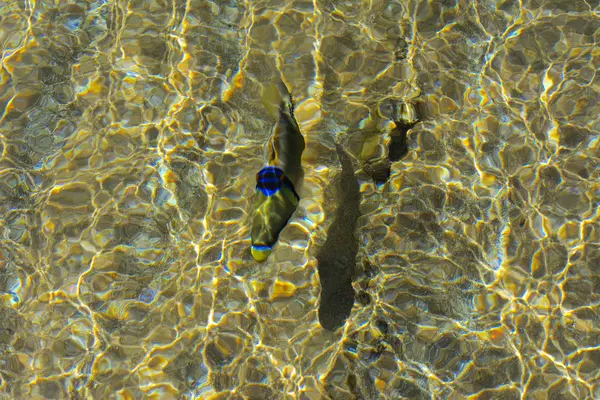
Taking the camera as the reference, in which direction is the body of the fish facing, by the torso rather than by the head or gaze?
toward the camera
